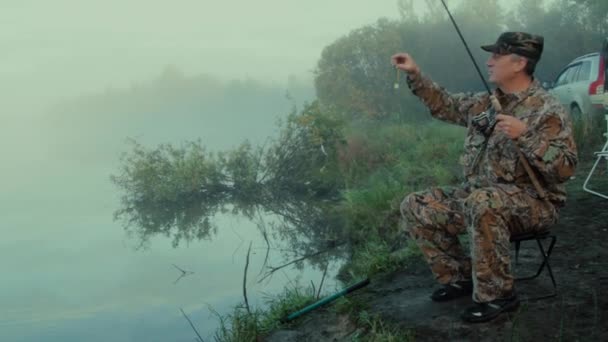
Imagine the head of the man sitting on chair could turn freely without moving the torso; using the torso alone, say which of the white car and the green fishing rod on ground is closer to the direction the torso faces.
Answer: the green fishing rod on ground

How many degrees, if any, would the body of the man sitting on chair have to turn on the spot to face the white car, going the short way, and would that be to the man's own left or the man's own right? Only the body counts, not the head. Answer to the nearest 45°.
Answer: approximately 135° to the man's own right

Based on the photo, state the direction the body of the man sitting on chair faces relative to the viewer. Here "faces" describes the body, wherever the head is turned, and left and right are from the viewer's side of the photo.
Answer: facing the viewer and to the left of the viewer

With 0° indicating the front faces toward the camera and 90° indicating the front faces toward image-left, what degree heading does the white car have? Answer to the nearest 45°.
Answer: approximately 135°

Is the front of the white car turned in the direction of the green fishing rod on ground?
no

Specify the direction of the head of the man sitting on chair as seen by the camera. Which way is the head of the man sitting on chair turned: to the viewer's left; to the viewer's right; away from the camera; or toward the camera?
to the viewer's left

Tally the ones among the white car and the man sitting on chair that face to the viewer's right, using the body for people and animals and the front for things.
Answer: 0

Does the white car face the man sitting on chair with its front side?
no
